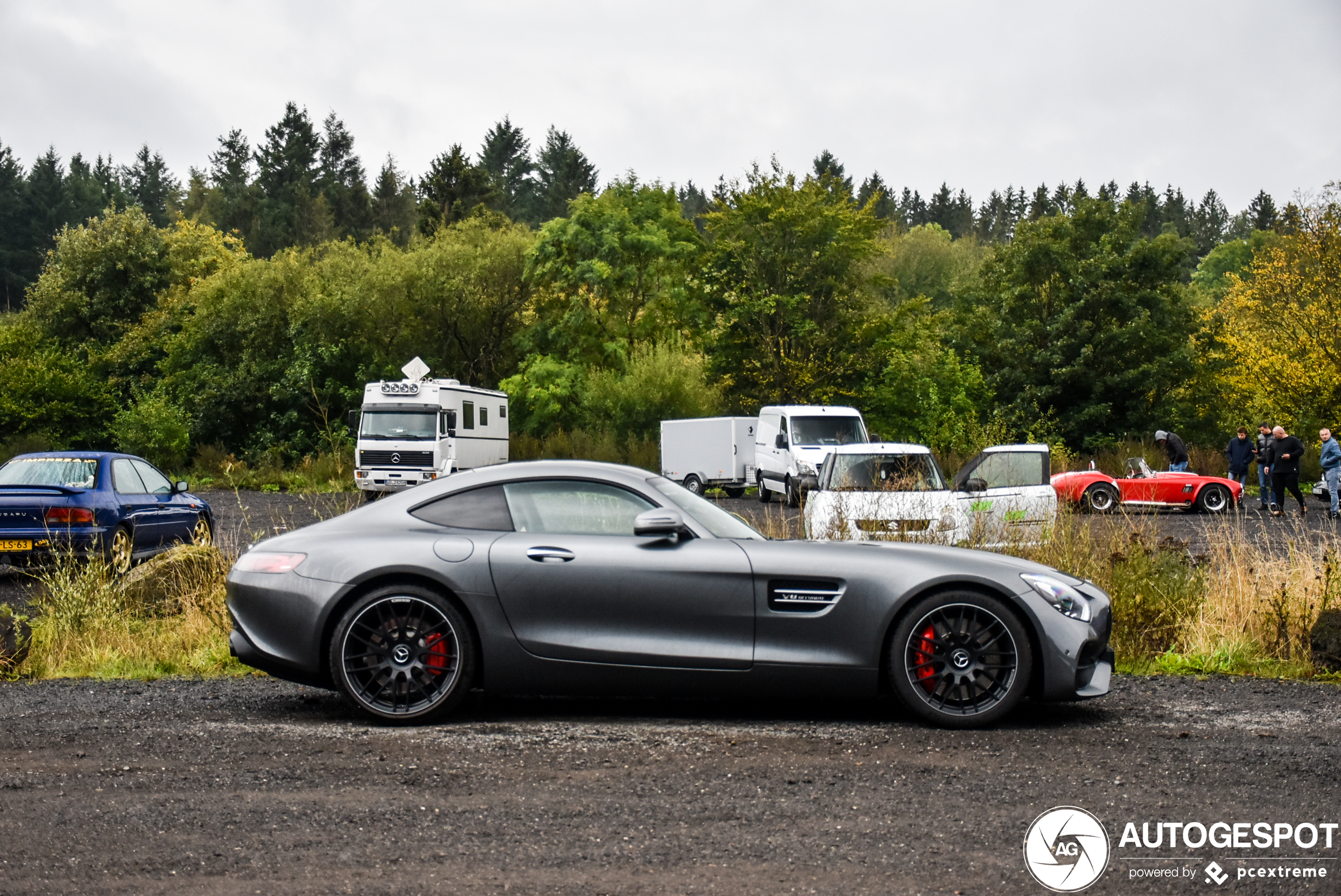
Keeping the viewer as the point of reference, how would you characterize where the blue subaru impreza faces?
facing away from the viewer and to the right of the viewer

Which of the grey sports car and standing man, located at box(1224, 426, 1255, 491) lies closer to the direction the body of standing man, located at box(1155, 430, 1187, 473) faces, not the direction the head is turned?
the grey sports car

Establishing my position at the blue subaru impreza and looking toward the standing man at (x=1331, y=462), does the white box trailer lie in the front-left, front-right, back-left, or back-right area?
front-left

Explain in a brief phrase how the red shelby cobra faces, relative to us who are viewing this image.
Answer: facing to the right of the viewer

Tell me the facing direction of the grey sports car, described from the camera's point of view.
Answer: facing to the right of the viewer

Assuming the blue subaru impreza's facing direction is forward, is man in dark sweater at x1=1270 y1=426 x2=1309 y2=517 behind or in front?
in front

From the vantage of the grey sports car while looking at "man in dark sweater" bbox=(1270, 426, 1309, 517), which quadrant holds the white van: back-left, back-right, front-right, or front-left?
front-left

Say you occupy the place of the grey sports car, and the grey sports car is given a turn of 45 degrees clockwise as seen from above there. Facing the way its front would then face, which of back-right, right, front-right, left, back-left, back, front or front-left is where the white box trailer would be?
back-left

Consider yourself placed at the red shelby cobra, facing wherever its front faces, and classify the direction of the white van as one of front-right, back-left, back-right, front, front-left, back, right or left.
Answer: back

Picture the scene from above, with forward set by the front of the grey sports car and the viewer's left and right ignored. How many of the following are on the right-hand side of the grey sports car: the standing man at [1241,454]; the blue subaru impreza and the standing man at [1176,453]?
0

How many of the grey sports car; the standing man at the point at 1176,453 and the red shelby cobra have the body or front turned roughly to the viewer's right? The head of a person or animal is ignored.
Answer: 2

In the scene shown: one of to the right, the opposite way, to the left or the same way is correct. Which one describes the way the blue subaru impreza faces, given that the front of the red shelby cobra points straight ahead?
to the left

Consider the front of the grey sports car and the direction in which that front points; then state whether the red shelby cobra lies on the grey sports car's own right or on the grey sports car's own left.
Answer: on the grey sports car's own left
